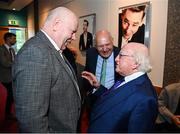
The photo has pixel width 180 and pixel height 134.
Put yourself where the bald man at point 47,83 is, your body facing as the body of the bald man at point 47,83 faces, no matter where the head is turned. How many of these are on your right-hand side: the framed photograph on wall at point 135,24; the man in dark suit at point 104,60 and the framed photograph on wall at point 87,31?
0

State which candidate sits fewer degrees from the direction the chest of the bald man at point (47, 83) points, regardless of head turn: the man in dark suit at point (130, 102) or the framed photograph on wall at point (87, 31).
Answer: the man in dark suit

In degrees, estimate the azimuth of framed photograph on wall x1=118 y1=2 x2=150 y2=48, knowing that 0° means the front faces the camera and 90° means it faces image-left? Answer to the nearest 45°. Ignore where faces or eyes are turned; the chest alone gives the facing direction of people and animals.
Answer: approximately 45°

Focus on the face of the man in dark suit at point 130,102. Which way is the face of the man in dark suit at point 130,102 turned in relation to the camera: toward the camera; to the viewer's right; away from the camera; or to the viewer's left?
to the viewer's left

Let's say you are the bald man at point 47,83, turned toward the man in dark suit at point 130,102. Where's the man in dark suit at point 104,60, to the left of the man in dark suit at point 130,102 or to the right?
left

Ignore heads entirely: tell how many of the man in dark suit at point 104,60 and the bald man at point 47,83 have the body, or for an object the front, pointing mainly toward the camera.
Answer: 1

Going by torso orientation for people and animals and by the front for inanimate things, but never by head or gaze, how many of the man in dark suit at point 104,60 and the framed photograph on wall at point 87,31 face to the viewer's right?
0

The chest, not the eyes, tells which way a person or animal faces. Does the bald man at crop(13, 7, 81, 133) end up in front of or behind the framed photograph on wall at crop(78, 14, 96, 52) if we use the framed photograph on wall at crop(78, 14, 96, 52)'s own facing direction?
in front

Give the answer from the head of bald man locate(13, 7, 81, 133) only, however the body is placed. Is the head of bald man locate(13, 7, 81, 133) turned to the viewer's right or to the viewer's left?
to the viewer's right

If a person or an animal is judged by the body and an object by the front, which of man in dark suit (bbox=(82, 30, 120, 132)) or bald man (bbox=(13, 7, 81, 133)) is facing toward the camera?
the man in dark suit

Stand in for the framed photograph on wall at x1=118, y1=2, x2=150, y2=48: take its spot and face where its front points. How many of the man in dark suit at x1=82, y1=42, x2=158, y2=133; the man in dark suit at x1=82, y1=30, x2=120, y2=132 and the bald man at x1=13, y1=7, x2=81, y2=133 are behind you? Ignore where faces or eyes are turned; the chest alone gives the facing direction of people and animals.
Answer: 0

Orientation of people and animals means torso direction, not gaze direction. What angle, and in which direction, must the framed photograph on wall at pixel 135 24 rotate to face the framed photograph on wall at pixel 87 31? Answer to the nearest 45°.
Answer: approximately 90° to its right

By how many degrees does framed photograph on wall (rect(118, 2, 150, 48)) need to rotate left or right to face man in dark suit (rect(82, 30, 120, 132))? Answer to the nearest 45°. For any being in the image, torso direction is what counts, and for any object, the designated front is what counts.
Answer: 0° — it already faces them

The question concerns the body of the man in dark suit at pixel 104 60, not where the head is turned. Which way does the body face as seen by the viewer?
toward the camera

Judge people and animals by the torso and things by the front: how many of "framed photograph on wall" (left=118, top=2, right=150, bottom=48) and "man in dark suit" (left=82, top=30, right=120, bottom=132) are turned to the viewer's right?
0

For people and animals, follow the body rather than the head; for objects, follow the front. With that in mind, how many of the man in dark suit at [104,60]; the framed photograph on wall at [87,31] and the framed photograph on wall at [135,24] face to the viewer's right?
0

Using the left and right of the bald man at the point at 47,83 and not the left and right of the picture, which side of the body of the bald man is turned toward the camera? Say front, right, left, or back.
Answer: right
